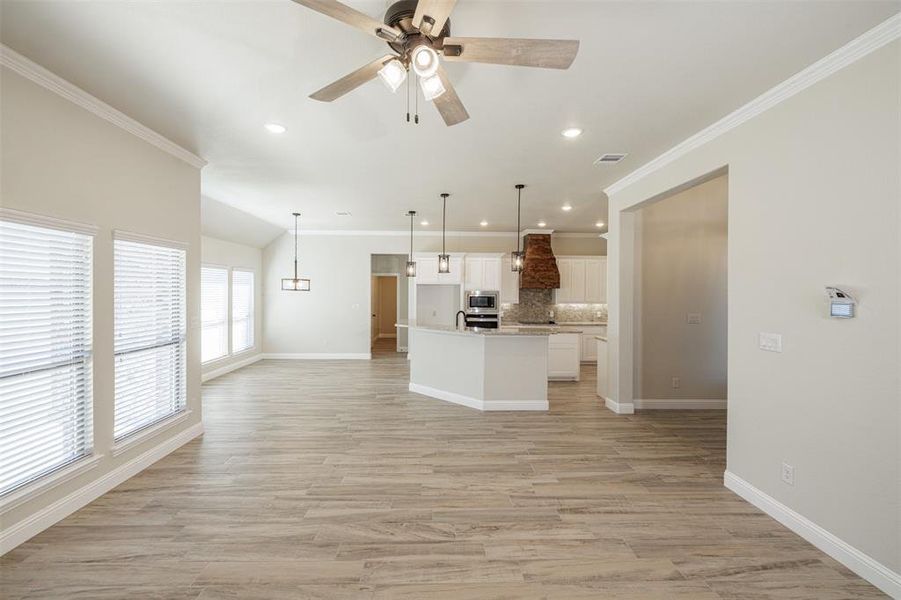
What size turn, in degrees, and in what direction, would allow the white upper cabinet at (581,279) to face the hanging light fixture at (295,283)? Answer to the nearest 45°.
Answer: approximately 45° to its right

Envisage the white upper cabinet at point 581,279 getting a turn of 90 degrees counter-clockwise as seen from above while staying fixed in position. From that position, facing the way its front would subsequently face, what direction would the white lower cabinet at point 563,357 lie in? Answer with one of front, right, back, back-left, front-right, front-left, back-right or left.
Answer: right

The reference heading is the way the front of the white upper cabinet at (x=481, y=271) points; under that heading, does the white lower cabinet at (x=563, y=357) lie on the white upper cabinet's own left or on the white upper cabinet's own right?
on the white upper cabinet's own left

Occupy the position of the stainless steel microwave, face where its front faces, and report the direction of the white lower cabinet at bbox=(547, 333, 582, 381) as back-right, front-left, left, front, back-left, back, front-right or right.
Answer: front-left

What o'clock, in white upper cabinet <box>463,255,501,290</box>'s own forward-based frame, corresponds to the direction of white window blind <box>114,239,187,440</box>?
The white window blind is roughly at 1 o'clock from the white upper cabinet.

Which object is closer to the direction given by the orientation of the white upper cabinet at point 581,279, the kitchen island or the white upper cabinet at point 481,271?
the kitchen island

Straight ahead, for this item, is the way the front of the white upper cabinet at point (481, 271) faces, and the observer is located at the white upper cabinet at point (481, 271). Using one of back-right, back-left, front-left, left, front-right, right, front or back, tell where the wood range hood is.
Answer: left

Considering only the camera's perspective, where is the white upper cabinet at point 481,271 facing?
facing the viewer

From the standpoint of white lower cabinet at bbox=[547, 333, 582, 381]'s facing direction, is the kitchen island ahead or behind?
ahead

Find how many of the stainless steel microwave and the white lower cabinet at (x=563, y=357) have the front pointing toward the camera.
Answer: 2

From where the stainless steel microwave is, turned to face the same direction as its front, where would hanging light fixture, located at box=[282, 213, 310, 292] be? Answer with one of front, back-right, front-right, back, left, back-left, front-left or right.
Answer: right

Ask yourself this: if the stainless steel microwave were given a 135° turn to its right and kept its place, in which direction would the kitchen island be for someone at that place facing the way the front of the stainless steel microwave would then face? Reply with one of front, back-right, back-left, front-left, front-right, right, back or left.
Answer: back-left

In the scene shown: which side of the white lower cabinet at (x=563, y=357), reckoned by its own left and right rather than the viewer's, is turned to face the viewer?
front

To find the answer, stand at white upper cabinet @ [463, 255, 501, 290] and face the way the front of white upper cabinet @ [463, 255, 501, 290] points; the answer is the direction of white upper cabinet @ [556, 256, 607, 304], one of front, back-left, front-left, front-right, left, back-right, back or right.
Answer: left

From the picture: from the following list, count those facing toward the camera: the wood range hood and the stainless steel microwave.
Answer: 2

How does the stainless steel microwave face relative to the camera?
toward the camera
